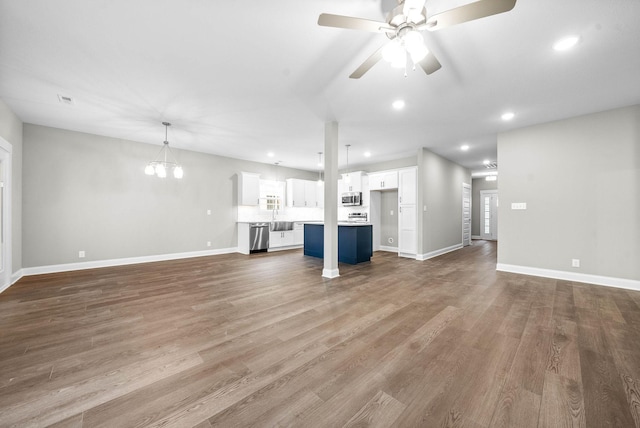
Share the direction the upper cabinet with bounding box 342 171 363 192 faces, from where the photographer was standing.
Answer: facing the viewer and to the left of the viewer

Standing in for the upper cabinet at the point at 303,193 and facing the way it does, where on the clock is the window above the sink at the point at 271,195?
The window above the sink is roughly at 4 o'clock from the upper cabinet.

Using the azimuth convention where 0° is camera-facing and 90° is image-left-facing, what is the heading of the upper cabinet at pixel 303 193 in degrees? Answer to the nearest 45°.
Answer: approximately 315°

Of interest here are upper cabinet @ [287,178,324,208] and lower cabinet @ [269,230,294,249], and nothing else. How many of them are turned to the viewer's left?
0

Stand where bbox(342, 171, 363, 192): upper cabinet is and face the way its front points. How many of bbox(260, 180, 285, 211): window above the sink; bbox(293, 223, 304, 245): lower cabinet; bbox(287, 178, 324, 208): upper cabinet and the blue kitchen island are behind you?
0

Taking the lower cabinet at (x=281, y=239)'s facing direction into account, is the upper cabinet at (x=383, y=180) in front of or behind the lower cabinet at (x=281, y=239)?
in front

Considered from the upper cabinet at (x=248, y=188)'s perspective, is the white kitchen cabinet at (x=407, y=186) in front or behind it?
in front

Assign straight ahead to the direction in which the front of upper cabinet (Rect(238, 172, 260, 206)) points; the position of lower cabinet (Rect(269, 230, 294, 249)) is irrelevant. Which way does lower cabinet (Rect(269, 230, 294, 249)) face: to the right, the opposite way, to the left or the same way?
the same way

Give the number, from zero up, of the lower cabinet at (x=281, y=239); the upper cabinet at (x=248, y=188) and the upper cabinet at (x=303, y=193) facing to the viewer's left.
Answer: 0

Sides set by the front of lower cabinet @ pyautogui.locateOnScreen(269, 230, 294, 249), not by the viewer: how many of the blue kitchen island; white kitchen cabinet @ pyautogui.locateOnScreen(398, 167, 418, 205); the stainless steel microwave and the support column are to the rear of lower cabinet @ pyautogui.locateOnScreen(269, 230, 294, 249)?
0

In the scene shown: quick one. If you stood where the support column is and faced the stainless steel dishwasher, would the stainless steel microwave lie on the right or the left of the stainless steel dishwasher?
right

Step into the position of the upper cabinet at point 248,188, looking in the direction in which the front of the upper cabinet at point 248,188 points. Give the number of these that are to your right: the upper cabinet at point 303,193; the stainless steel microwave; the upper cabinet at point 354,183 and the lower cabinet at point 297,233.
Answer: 0

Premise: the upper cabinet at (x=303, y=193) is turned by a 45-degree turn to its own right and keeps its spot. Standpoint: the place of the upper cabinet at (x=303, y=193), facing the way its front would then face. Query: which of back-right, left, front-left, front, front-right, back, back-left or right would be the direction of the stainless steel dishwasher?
front-right

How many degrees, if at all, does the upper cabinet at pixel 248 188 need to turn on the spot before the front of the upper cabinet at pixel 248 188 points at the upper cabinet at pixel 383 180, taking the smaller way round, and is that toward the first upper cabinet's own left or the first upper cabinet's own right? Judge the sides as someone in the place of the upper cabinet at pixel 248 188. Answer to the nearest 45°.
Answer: approximately 45° to the first upper cabinet's own left

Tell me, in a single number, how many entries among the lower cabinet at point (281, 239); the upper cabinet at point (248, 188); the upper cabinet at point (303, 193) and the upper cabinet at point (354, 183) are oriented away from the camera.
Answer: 0

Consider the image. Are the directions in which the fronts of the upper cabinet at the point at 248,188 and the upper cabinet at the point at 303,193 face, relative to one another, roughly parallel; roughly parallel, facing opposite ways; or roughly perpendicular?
roughly parallel
